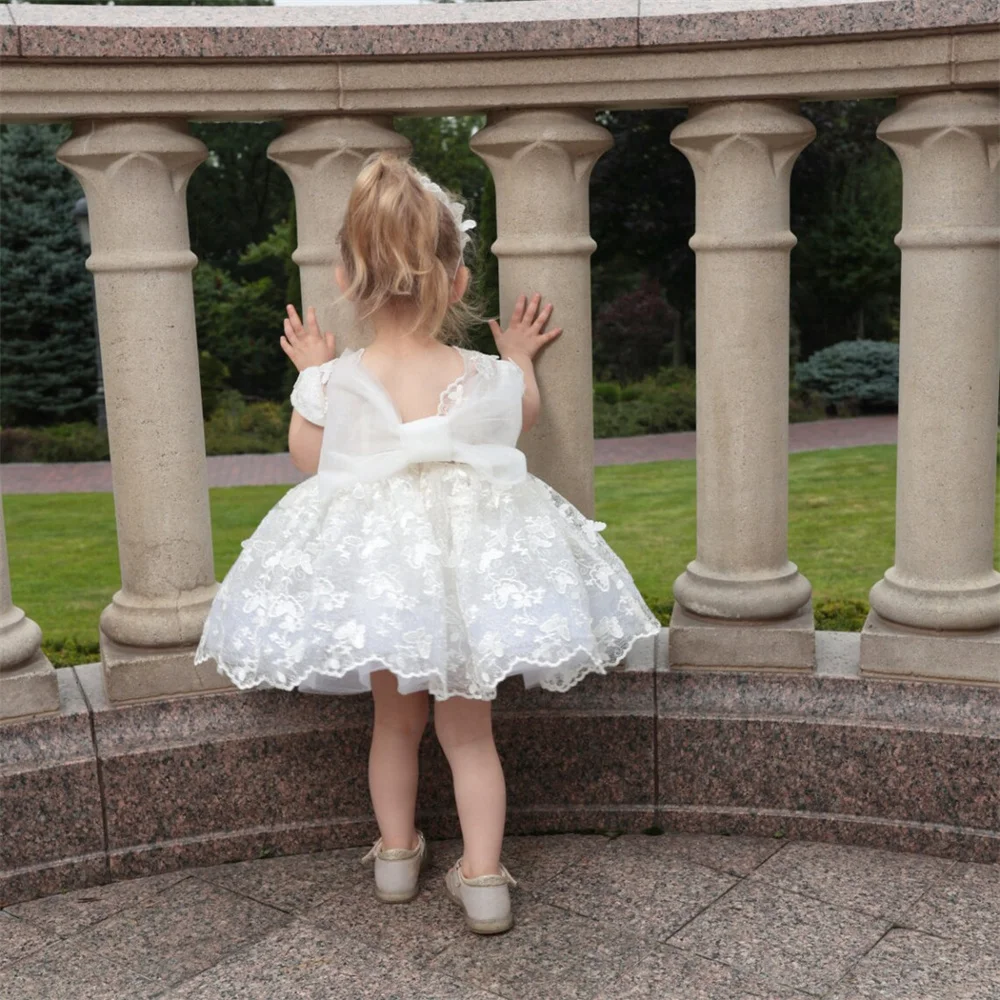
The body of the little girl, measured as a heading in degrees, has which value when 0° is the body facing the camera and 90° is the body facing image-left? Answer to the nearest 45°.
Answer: approximately 180°

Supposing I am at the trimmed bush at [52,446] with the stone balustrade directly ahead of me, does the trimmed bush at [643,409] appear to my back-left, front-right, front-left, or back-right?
front-left

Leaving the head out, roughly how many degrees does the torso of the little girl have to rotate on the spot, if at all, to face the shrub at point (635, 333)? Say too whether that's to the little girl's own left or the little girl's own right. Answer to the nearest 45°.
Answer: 0° — they already face it

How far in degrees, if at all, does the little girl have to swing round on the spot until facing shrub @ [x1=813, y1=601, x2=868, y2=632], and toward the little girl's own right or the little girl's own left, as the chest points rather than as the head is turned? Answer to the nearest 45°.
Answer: approximately 45° to the little girl's own right

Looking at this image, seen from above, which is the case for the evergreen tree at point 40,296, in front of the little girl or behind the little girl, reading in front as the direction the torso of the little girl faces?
in front

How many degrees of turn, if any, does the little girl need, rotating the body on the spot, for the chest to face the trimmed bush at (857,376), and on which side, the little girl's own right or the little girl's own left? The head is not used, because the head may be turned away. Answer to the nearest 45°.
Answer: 0° — they already face it

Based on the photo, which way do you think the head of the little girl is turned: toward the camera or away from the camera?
away from the camera

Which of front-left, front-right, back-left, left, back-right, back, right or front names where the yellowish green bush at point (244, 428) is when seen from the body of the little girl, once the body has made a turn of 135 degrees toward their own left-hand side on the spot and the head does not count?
back-right

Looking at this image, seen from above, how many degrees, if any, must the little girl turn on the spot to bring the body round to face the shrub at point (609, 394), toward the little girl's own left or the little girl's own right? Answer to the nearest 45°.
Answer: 0° — they already face it

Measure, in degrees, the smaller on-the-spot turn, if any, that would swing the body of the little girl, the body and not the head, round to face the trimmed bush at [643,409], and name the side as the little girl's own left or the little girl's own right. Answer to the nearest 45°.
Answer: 0° — they already face it

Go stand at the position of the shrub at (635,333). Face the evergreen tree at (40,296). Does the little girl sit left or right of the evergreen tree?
left

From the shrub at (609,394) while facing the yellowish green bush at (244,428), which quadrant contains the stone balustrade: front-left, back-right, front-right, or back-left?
front-left

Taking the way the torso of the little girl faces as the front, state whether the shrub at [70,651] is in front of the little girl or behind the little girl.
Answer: in front
